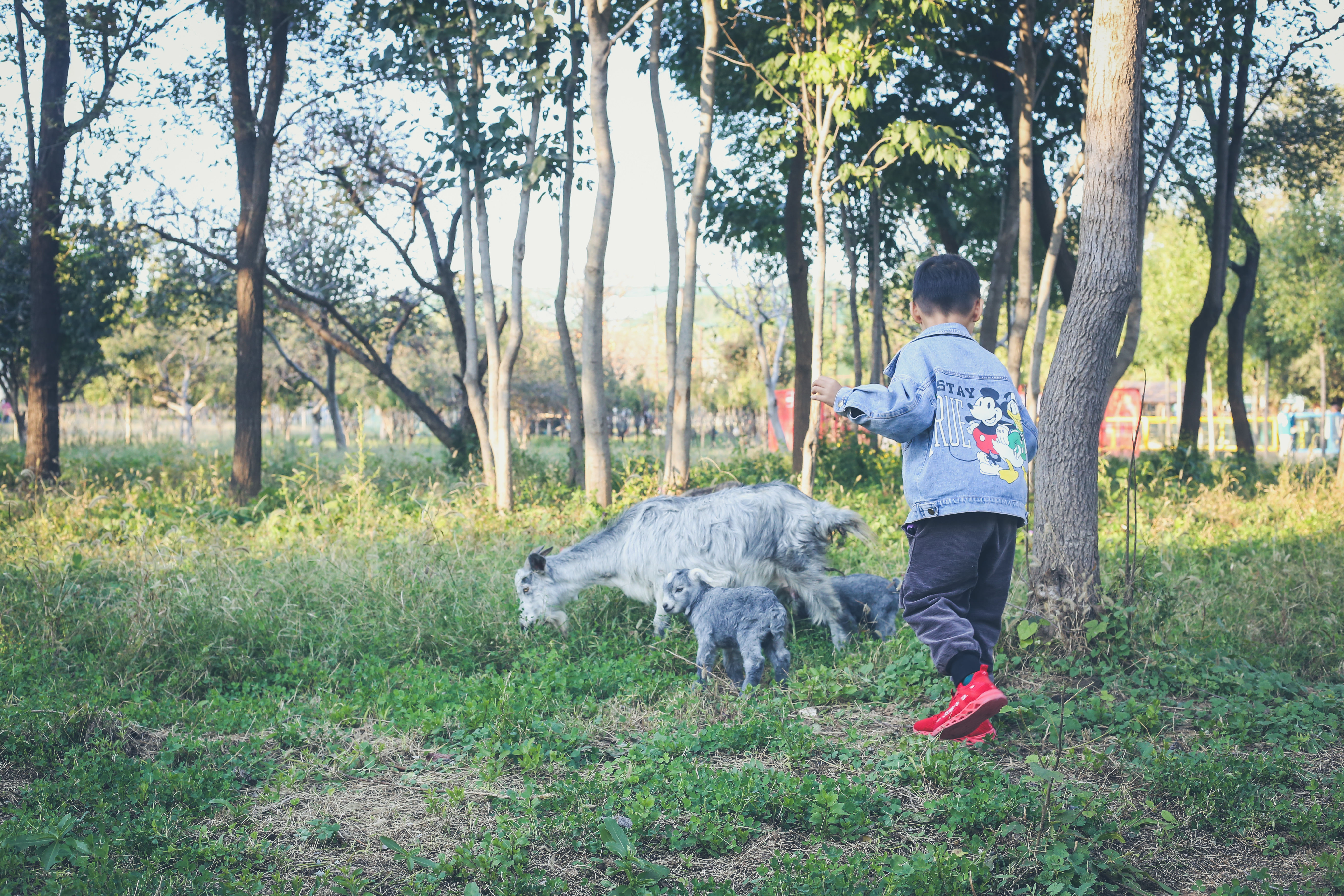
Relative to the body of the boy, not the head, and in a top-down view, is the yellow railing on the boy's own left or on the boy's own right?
on the boy's own right

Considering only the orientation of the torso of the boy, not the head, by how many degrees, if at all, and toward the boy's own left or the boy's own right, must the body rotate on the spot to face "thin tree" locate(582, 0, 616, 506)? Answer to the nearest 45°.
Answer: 0° — they already face it

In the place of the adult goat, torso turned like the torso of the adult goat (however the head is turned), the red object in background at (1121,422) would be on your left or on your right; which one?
on your right

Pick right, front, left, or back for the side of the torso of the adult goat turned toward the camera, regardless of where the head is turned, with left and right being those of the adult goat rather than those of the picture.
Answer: left

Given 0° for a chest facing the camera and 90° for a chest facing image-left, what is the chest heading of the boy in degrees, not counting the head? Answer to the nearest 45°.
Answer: approximately 135°
